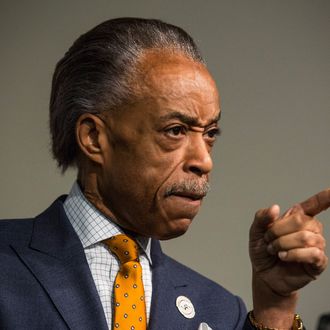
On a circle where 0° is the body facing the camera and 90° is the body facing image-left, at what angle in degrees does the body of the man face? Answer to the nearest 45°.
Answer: approximately 315°

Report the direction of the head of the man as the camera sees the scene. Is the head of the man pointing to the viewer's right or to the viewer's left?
to the viewer's right
